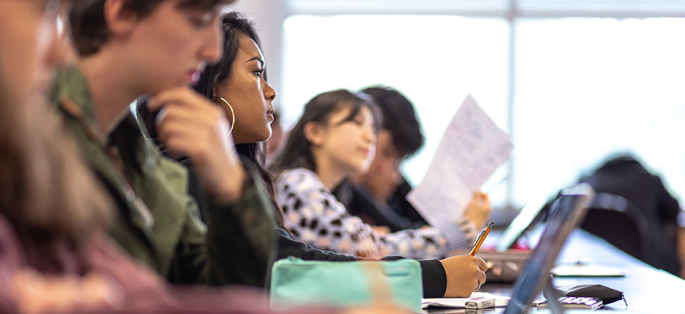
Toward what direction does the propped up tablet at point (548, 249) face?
to the viewer's left

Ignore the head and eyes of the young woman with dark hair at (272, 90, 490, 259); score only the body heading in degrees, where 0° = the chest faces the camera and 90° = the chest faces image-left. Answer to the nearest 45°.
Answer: approximately 270°

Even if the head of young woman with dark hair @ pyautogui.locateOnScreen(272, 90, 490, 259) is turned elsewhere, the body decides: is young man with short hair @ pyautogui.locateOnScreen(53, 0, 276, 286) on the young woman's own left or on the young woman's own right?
on the young woman's own right

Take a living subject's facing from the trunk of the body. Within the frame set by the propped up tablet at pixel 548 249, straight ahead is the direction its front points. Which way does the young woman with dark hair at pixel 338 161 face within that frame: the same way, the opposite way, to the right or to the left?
the opposite way

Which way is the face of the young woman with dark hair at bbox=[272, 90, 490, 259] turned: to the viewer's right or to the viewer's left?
to the viewer's right

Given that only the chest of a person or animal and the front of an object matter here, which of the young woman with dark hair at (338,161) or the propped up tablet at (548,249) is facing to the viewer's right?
the young woman with dark hair

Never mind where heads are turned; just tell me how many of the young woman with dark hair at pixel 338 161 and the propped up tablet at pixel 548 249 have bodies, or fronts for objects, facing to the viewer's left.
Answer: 1

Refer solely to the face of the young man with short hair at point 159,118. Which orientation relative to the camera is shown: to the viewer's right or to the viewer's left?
to the viewer's right
